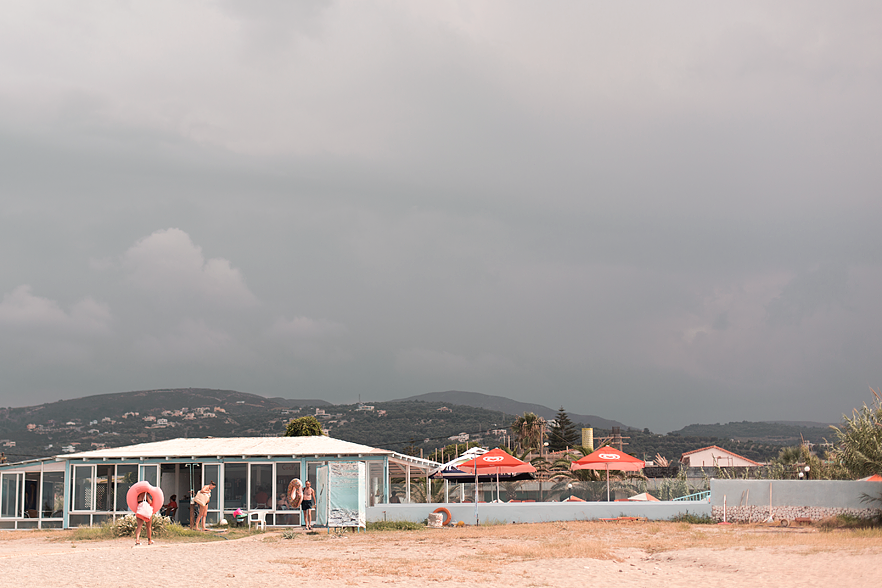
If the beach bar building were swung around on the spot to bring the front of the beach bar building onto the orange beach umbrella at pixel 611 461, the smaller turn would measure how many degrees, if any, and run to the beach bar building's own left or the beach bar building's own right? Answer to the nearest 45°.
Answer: approximately 90° to the beach bar building's own left

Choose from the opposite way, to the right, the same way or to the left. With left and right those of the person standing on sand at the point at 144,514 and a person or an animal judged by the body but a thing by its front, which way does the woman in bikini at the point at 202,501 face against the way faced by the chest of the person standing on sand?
to the left

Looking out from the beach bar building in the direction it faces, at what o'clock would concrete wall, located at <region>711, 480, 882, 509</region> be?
The concrete wall is roughly at 10 o'clock from the beach bar building.

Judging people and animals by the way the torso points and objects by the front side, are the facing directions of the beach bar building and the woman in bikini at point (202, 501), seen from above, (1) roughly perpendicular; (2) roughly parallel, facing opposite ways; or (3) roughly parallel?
roughly perpendicular

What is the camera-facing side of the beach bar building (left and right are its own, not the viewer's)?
front

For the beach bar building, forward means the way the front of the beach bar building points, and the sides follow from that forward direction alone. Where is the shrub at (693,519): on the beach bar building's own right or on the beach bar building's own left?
on the beach bar building's own left
